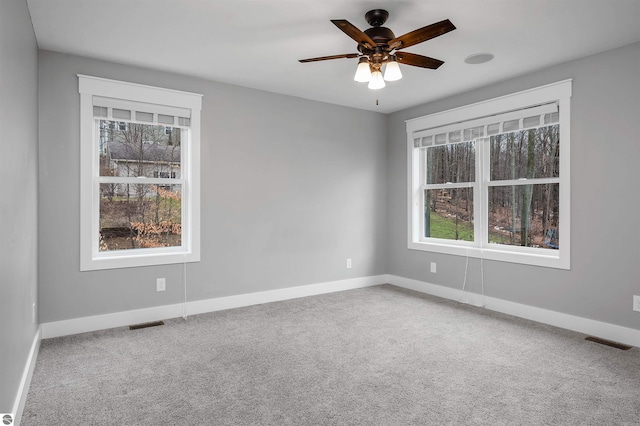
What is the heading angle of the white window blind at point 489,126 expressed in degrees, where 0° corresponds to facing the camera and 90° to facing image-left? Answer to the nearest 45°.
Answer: approximately 45°

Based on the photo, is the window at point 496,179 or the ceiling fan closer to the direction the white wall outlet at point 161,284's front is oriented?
the ceiling fan

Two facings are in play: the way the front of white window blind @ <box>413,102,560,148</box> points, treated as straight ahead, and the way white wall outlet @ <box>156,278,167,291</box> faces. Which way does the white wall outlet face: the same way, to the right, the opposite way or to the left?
to the left

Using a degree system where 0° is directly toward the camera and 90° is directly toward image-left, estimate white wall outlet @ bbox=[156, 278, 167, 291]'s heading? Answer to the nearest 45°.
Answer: approximately 0°

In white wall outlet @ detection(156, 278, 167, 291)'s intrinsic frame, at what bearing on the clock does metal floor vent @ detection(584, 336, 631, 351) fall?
The metal floor vent is roughly at 10 o'clock from the white wall outlet.
